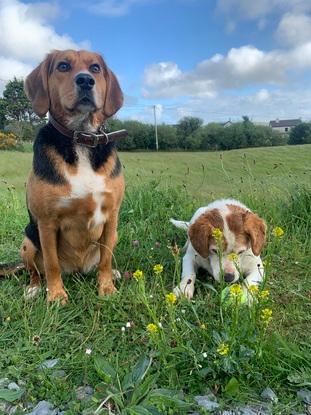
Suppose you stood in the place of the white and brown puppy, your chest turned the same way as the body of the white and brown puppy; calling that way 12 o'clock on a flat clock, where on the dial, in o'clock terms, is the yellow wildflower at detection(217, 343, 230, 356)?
The yellow wildflower is roughly at 12 o'clock from the white and brown puppy.

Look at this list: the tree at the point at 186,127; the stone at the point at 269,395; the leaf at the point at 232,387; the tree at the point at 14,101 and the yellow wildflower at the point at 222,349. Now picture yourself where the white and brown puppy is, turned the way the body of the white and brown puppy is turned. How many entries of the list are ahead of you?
3

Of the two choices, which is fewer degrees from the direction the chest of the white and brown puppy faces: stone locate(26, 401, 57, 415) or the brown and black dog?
the stone

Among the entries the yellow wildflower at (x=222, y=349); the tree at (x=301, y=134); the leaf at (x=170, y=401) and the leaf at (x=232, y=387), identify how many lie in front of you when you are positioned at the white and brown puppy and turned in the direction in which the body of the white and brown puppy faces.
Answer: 3

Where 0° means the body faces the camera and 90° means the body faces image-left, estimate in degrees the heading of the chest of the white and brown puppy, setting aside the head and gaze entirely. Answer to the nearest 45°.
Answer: approximately 0°

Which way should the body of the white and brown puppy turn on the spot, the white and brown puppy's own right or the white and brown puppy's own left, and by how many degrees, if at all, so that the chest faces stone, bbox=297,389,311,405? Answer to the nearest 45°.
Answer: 0° — it already faces it

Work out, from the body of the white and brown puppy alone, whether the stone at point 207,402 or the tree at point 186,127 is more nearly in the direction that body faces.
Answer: the stone

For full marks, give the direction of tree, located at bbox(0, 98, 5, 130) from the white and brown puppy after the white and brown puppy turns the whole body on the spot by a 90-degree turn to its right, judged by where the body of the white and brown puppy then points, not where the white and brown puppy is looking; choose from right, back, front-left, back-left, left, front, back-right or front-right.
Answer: front-right

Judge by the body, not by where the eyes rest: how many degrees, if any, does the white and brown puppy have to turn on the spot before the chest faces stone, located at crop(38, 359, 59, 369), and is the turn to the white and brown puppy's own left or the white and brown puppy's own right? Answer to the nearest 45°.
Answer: approximately 45° to the white and brown puppy's own right

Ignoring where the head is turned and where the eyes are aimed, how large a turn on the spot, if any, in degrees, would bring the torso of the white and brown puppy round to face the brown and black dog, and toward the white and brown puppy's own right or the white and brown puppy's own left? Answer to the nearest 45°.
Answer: approximately 90° to the white and brown puppy's own right

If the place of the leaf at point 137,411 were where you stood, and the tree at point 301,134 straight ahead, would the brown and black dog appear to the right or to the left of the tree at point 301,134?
left

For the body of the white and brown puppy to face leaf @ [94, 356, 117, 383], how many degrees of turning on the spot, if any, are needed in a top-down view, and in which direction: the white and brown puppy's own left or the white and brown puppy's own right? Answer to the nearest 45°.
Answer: approximately 45° to the white and brown puppy's own right

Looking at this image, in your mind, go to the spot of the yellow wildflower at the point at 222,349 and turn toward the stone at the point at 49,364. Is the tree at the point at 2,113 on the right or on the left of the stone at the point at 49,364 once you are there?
right

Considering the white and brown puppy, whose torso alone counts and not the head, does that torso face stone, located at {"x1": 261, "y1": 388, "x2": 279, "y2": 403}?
yes
